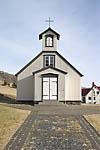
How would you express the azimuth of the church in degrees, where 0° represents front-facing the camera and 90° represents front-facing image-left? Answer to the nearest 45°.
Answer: approximately 0°
